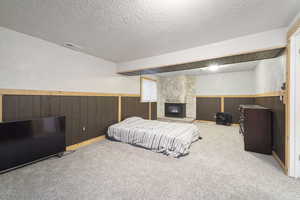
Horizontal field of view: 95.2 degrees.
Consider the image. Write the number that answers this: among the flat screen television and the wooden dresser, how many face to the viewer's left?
1

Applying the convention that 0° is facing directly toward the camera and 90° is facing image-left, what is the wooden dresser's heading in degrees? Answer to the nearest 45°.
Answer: approximately 90°

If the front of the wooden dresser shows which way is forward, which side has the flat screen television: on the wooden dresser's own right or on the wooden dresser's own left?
on the wooden dresser's own left

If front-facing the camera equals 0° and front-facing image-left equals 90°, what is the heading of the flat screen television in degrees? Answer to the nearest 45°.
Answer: approximately 315°

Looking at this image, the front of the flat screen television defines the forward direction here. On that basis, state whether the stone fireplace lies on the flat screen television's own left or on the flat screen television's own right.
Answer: on the flat screen television's own left
